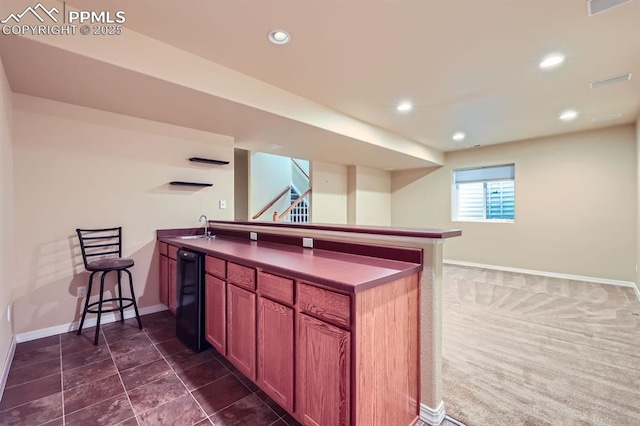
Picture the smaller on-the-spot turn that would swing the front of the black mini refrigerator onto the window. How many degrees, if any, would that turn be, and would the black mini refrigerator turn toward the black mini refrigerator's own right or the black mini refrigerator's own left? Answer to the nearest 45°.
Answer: approximately 135° to the black mini refrigerator's own left

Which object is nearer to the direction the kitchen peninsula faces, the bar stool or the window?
the bar stool

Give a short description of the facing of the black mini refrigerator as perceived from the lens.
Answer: facing the viewer and to the left of the viewer

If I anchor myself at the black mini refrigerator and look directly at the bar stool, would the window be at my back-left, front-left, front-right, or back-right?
back-right

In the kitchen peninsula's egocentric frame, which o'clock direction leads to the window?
The window is roughly at 6 o'clock from the kitchen peninsula.
